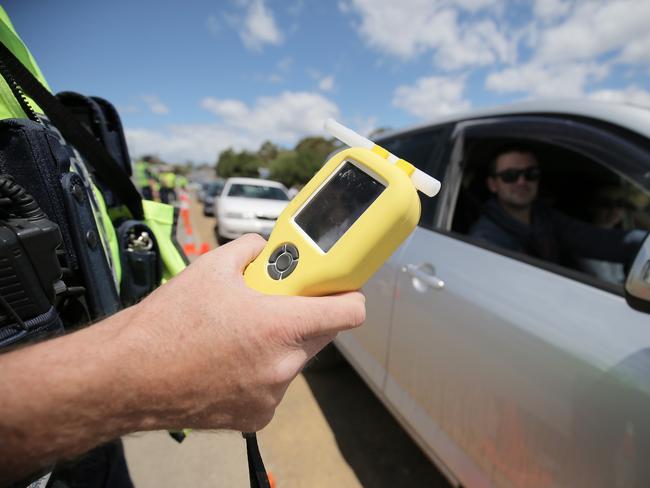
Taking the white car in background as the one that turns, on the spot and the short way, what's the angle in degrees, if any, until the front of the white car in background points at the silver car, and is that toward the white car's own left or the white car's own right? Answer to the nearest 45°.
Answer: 0° — it already faces it
